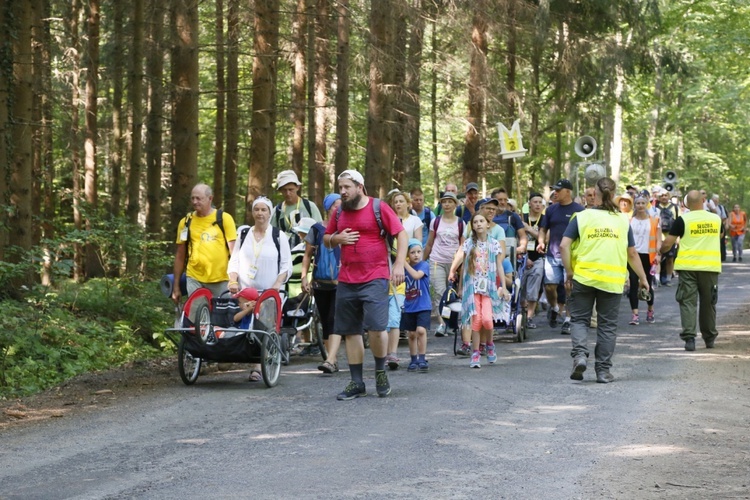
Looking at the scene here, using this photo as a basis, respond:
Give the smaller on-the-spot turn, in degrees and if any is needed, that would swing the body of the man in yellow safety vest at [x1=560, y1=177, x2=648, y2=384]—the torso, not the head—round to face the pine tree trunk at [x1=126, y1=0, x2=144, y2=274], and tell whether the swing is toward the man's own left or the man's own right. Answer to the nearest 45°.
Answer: approximately 45° to the man's own left

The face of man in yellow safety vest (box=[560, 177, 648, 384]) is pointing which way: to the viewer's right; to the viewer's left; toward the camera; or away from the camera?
away from the camera

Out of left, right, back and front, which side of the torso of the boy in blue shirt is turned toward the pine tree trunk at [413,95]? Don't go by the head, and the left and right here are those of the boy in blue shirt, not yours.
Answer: back

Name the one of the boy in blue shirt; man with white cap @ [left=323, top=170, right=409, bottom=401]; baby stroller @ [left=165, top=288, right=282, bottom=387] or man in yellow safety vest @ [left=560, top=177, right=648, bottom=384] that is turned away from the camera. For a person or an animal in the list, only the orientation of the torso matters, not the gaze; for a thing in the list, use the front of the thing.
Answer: the man in yellow safety vest

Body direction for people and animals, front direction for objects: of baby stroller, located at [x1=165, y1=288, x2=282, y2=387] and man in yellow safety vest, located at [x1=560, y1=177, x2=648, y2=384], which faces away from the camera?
the man in yellow safety vest

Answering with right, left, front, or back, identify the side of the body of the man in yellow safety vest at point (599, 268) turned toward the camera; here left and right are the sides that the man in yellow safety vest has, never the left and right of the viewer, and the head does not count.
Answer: back

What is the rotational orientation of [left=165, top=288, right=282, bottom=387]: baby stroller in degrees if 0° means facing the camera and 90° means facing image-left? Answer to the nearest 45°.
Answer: approximately 0°

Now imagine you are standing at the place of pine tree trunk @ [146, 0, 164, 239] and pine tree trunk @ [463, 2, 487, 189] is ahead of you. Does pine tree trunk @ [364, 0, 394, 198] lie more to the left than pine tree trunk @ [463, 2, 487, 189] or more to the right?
right

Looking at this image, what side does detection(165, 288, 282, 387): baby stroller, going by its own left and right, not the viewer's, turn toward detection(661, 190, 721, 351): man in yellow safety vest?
left

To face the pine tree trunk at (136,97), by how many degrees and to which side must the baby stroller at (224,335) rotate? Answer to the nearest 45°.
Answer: approximately 180°

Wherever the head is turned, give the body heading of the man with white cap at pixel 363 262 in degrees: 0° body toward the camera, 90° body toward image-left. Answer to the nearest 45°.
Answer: approximately 45°
